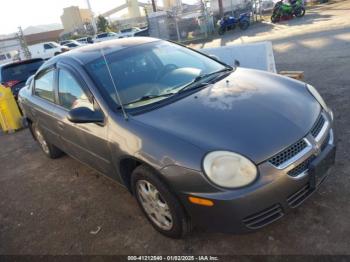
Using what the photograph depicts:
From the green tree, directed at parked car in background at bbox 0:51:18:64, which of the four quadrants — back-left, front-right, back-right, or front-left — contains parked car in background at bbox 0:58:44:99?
front-left

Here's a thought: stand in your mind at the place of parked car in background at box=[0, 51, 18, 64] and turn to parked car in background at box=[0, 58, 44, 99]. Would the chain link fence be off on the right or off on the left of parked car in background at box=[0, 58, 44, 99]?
left

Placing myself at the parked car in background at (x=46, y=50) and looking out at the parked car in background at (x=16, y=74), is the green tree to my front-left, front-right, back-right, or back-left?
back-left

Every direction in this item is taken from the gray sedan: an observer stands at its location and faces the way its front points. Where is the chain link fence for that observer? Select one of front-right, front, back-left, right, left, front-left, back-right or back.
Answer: back-left

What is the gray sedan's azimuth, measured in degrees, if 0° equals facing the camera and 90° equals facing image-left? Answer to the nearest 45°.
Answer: approximately 315°

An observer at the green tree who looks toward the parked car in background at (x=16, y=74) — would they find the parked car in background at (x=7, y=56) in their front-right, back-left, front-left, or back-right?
front-right

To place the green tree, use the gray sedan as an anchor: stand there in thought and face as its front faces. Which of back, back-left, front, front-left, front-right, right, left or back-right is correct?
back-left

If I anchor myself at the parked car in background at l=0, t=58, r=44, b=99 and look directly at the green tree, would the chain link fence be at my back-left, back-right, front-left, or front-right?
front-right

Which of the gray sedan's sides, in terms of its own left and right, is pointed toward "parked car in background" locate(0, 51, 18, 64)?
back

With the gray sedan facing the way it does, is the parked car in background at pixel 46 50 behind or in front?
behind
